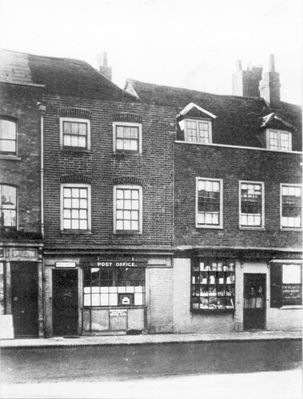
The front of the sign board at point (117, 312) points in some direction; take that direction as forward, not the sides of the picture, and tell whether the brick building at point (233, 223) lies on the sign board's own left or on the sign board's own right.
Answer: on the sign board's own left

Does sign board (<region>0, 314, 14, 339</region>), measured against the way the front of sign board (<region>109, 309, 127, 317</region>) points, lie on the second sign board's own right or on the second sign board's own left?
on the second sign board's own right

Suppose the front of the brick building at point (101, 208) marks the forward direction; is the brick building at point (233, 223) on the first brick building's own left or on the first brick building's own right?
on the first brick building's own left

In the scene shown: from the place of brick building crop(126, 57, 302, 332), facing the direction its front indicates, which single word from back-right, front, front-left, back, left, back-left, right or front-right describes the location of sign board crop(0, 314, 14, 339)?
front-right

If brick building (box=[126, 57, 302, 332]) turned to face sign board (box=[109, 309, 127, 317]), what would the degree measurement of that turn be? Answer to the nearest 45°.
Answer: approximately 45° to its right
